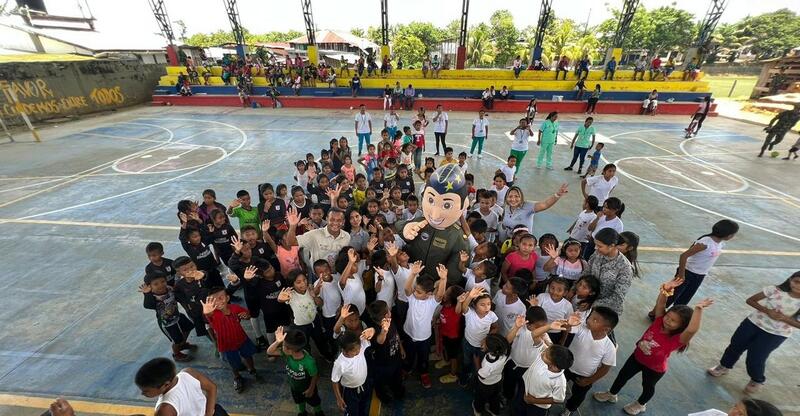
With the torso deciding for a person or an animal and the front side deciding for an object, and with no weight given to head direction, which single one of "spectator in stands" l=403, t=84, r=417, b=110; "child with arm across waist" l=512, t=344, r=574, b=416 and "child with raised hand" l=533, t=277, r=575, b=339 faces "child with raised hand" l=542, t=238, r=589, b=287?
the spectator in stands

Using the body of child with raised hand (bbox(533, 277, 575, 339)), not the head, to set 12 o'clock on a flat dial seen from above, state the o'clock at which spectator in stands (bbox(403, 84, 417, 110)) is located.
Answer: The spectator in stands is roughly at 5 o'clock from the child with raised hand.

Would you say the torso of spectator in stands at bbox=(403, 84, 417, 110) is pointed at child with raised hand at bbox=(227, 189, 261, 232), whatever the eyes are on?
yes

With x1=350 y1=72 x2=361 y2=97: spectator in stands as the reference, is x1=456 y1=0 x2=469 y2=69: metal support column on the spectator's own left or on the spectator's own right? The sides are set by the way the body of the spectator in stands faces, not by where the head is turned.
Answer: on the spectator's own left

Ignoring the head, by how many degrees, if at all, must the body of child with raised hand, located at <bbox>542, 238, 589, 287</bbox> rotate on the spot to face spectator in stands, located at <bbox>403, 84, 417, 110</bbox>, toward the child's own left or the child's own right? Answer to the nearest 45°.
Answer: approximately 135° to the child's own right

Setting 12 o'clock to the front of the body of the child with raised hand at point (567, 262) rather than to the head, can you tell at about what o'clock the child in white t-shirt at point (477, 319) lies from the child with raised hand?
The child in white t-shirt is roughly at 1 o'clock from the child with raised hand.

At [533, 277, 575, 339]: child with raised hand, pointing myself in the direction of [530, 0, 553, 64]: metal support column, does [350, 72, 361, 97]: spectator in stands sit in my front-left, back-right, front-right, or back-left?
front-left

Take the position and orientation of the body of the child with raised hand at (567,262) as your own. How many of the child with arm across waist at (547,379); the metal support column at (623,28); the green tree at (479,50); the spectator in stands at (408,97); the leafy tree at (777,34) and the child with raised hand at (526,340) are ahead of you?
2

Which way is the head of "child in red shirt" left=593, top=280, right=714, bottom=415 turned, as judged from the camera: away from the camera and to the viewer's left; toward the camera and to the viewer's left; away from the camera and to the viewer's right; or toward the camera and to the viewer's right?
toward the camera and to the viewer's left

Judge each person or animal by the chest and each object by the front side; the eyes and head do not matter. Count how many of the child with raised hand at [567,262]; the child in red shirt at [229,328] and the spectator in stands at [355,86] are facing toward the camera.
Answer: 3

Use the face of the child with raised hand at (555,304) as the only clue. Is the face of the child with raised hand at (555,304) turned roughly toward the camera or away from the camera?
toward the camera

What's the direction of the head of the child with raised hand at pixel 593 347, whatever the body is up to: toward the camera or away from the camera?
toward the camera

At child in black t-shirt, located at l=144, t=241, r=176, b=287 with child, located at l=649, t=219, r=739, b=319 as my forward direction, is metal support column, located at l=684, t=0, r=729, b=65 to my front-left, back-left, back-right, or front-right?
front-left

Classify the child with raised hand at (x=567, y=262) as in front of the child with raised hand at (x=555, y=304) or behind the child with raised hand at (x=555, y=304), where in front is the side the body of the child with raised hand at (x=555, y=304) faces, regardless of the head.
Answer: behind

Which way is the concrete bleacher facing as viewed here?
toward the camera

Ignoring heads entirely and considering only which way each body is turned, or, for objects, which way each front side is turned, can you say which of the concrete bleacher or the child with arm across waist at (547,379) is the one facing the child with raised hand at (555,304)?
the concrete bleacher

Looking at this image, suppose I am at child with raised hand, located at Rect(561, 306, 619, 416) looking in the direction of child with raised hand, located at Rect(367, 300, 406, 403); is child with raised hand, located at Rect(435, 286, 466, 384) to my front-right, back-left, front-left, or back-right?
front-right
